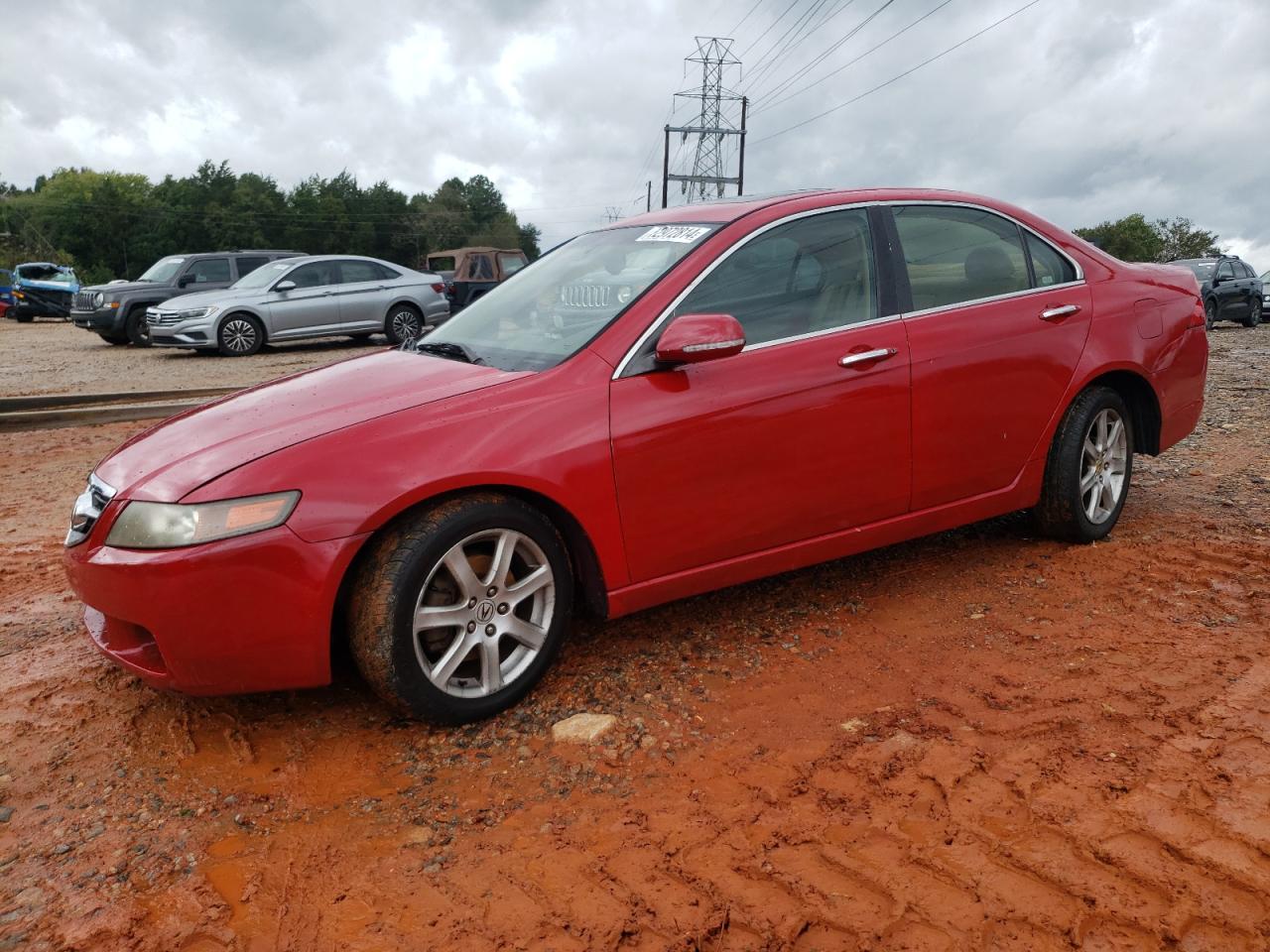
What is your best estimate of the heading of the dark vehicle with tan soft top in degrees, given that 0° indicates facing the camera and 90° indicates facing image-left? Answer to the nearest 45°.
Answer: approximately 225°

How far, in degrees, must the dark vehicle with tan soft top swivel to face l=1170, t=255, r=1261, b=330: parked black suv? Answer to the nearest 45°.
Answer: approximately 45° to its right

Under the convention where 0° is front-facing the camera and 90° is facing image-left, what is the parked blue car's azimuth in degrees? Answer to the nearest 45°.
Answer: approximately 0°

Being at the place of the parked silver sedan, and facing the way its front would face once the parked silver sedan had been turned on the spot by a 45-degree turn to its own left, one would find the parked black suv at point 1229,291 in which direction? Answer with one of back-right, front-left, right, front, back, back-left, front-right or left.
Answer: left

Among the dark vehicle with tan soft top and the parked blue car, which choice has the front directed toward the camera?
the parked blue car

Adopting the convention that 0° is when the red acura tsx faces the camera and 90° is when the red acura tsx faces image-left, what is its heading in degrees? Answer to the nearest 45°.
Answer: approximately 45°

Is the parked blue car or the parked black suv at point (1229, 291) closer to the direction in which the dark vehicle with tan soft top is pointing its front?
the parked black suv

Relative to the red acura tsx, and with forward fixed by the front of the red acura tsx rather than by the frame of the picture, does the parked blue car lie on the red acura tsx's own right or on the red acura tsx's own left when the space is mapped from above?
on the red acura tsx's own right

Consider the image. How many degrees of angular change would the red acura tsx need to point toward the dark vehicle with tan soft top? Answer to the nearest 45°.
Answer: approximately 135° to its right

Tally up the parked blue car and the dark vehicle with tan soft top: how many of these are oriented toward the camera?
1

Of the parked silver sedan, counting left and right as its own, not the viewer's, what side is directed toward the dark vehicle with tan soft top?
back

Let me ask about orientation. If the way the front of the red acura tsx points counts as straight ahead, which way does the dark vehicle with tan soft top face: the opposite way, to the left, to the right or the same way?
the opposite way

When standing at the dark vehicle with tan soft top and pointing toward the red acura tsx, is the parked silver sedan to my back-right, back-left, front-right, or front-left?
front-right

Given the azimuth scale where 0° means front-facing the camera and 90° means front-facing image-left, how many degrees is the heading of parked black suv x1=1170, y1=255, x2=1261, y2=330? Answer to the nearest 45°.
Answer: approximately 45°

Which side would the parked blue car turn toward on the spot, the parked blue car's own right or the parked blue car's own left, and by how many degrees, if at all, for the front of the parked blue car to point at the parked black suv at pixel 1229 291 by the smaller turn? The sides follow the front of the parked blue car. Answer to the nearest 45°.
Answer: approximately 45° to the parked blue car's own left

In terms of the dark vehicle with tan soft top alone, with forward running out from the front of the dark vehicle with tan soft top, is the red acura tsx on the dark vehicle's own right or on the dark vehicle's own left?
on the dark vehicle's own right

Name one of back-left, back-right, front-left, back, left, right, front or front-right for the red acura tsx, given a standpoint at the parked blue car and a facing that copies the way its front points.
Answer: front
